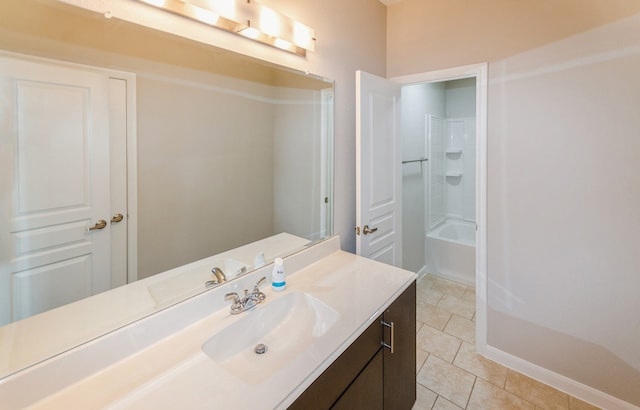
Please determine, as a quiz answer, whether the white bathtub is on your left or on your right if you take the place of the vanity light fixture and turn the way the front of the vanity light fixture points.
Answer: on your left

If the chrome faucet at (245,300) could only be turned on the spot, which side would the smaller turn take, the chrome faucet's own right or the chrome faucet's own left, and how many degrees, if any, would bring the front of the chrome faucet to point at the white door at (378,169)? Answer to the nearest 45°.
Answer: approximately 90° to the chrome faucet's own left

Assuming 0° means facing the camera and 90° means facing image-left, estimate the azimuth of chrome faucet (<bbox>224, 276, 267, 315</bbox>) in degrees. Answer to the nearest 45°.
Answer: approximately 315°

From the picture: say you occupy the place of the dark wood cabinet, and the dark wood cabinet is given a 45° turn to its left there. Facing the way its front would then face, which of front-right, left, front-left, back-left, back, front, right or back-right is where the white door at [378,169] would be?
left

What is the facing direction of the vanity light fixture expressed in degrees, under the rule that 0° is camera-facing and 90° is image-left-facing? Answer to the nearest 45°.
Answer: approximately 315°

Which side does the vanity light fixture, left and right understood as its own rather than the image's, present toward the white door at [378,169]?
left
